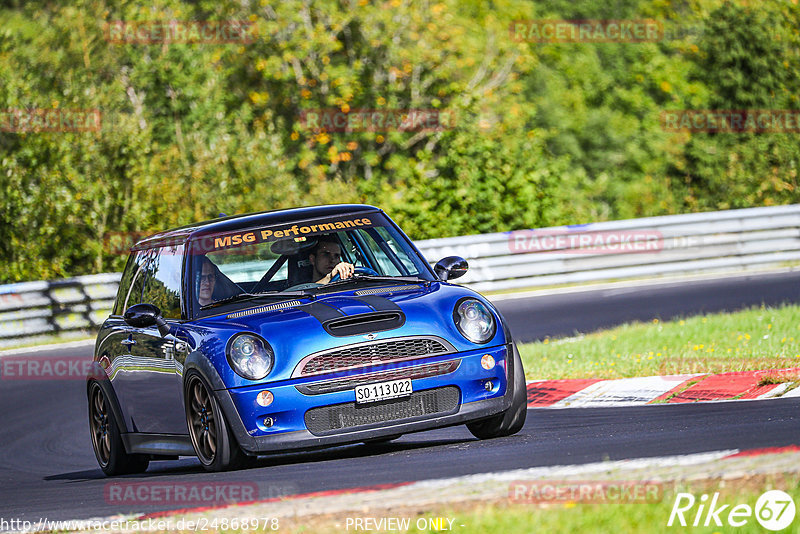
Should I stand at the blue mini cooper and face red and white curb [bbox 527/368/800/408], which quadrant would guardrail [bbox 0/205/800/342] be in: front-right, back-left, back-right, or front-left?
front-left

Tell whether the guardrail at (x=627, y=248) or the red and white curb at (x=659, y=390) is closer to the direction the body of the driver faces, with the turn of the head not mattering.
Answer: the red and white curb

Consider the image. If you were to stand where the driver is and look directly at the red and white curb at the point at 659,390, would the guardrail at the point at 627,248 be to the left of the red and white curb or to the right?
left

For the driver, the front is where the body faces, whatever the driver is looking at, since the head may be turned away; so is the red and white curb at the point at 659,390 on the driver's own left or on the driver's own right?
on the driver's own left

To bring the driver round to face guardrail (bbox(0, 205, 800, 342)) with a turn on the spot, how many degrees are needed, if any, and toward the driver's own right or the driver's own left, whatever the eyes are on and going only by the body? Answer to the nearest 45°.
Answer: approximately 135° to the driver's own left
